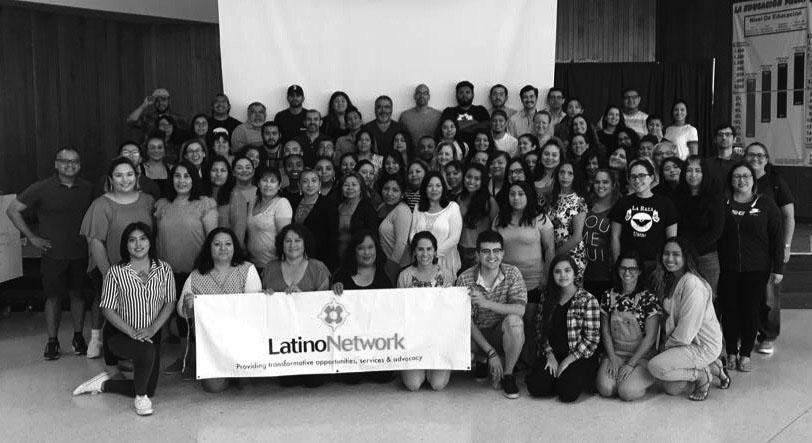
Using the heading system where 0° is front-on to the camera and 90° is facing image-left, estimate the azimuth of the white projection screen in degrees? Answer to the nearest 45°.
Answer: approximately 0°

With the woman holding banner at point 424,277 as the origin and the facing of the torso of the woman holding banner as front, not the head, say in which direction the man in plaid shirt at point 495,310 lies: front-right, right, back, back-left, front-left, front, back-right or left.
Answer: left

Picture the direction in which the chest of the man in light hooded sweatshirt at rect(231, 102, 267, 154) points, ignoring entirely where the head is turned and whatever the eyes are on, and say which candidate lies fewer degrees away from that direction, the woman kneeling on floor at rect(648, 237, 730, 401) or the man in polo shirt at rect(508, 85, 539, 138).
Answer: the woman kneeling on floor

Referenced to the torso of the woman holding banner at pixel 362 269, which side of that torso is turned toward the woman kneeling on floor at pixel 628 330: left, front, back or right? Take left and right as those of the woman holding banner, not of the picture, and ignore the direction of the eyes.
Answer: left
